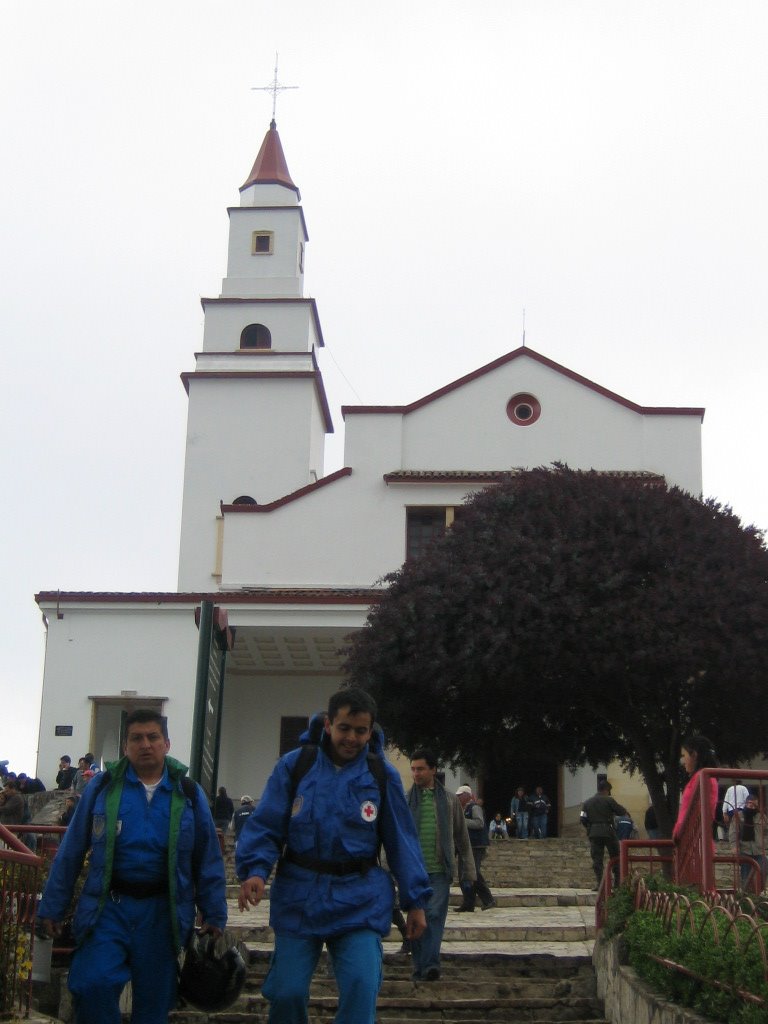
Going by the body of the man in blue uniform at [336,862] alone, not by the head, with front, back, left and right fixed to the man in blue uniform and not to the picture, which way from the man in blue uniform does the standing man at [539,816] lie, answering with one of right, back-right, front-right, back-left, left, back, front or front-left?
back

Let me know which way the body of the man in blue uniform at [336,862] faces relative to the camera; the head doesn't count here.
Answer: toward the camera

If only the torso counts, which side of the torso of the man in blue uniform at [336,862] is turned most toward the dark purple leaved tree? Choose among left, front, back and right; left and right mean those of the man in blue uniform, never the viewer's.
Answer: back

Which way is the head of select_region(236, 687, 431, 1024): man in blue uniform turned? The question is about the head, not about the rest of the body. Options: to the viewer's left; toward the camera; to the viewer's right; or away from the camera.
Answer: toward the camera

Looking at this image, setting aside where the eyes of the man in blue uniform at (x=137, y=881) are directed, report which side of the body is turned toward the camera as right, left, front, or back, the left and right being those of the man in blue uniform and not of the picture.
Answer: front

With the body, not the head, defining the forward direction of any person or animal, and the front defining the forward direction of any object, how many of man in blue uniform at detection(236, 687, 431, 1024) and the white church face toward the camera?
2

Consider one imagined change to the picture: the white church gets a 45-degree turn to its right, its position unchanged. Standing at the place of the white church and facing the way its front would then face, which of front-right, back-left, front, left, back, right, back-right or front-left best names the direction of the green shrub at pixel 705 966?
front-left

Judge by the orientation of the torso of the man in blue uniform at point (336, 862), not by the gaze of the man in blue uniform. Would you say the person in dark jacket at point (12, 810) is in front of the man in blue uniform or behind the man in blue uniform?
behind

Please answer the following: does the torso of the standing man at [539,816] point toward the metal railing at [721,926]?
yes

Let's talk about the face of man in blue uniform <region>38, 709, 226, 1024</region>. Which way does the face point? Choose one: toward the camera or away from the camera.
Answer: toward the camera

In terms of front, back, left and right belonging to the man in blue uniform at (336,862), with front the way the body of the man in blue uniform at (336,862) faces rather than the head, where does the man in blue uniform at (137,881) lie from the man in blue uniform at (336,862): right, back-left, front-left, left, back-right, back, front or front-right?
right

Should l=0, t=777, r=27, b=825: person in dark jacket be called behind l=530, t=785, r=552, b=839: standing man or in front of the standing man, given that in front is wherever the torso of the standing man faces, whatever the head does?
in front

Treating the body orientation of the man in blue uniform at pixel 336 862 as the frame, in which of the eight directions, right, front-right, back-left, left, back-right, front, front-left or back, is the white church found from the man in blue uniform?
back

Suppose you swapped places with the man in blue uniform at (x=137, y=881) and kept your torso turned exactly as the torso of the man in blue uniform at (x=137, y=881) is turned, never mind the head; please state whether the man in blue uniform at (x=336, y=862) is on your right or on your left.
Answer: on your left

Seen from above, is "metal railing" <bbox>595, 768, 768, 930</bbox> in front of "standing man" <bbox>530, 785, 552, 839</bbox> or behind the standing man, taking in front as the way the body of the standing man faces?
in front
